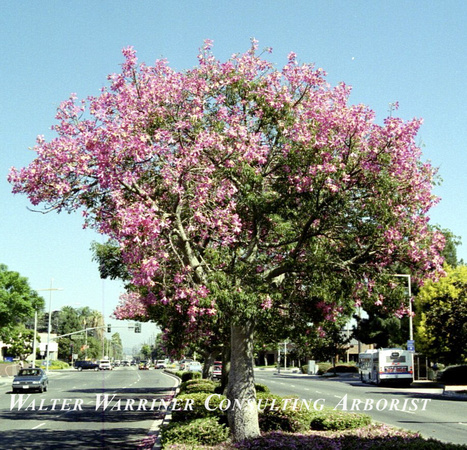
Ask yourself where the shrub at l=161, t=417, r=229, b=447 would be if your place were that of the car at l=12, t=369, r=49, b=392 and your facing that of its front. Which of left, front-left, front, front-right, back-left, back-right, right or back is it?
front-left

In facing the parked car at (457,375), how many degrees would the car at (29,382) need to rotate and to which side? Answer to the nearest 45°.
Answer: approximately 135° to its left

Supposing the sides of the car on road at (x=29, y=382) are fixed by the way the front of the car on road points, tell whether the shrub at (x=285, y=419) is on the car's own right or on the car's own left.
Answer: on the car's own left

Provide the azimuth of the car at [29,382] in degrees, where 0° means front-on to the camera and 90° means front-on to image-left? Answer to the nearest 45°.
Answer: approximately 45°

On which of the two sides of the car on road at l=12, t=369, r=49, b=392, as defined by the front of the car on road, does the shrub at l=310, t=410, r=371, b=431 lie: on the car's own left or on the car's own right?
on the car's own left

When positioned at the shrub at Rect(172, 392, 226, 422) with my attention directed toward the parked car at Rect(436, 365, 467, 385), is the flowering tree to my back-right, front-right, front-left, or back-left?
back-right

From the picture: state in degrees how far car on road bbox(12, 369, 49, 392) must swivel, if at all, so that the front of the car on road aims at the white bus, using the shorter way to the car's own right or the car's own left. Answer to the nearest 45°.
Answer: approximately 135° to the car's own left

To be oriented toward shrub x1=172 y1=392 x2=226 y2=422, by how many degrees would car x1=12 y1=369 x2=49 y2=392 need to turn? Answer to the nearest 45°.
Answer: approximately 45° to its left

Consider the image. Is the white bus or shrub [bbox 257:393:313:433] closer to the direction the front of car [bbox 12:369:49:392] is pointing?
the shrub
